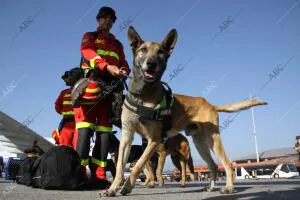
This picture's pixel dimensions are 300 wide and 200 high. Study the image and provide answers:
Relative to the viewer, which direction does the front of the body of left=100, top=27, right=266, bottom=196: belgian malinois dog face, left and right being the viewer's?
facing the viewer and to the left of the viewer

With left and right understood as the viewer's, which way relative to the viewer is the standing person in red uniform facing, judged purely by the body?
facing the viewer and to the right of the viewer

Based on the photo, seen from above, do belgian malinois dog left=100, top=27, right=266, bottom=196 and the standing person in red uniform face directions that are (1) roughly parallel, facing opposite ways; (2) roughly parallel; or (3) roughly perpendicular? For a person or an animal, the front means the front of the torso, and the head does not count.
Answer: roughly perpendicular

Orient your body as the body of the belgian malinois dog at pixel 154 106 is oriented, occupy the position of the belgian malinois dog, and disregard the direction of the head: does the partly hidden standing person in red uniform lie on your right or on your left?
on your right

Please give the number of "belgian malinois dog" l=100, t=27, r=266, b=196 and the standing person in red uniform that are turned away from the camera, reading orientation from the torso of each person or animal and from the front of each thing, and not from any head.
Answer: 0

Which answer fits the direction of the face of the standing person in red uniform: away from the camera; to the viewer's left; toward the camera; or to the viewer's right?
toward the camera

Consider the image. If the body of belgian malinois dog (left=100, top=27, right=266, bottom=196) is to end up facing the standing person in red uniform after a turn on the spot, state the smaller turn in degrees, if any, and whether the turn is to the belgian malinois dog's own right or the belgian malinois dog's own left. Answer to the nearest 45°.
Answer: approximately 90° to the belgian malinois dog's own right
